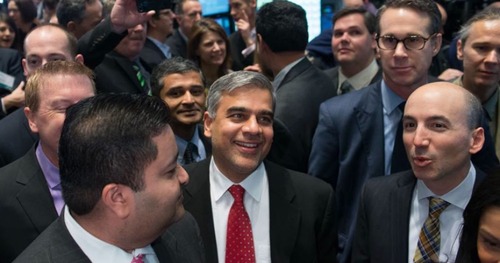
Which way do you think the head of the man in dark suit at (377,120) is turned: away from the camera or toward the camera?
toward the camera

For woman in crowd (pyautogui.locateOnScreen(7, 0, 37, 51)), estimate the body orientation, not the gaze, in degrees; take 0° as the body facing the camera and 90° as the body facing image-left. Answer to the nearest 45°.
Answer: approximately 45°

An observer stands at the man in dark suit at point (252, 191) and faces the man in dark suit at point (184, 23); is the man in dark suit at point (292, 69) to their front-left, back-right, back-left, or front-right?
front-right

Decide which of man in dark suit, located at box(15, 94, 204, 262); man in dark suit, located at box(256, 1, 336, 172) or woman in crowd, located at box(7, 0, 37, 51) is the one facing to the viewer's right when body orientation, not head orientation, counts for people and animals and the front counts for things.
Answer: man in dark suit, located at box(15, 94, 204, 262)

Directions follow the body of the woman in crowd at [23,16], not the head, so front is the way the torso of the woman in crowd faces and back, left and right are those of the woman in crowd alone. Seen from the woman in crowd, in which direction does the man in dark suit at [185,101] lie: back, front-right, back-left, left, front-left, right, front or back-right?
front-left

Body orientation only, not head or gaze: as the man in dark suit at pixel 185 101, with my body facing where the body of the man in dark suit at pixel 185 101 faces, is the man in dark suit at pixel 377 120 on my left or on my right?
on my left

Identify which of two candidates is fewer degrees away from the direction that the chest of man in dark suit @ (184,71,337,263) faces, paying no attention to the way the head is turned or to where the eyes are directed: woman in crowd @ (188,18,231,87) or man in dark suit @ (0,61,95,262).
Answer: the man in dark suit

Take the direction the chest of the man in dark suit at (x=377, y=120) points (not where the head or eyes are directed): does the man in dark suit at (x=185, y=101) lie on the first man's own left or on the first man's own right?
on the first man's own right

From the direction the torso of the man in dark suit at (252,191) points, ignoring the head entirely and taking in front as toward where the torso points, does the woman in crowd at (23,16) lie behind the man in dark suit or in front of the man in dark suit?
behind

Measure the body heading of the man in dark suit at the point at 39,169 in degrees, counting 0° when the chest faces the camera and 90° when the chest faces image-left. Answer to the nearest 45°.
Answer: approximately 315°

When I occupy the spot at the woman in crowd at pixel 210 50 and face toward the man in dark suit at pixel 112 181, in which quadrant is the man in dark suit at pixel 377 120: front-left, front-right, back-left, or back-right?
front-left
